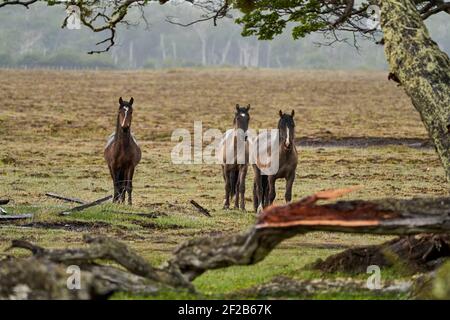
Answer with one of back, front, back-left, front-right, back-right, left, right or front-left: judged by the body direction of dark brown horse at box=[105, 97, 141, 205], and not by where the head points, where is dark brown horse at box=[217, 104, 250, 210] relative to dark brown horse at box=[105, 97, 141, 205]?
left

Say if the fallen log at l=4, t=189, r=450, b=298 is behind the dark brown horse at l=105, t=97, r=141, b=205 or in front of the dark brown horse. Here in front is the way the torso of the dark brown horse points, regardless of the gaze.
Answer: in front

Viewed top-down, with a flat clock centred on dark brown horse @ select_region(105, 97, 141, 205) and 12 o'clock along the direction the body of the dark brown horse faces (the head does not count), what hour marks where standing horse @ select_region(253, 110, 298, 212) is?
The standing horse is roughly at 10 o'clock from the dark brown horse.

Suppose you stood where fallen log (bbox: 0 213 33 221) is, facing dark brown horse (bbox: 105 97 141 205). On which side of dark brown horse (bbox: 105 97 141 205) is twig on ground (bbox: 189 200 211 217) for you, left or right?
right

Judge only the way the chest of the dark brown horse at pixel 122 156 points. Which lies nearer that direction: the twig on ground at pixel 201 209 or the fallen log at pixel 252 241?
the fallen log

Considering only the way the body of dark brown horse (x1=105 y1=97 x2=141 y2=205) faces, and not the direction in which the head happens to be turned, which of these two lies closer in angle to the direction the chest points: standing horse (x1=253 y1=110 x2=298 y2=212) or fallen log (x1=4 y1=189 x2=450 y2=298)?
the fallen log

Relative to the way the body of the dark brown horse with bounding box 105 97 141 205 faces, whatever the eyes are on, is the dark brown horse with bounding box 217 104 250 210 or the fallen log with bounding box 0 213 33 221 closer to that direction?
the fallen log

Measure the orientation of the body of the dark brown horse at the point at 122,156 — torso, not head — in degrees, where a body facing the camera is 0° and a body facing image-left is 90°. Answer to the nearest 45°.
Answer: approximately 0°

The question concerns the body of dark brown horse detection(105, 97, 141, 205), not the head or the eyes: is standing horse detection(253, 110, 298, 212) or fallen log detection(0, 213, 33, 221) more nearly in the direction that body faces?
the fallen log

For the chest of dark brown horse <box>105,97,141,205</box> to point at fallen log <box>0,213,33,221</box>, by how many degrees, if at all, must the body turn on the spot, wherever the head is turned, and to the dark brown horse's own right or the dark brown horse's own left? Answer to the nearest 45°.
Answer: approximately 45° to the dark brown horse's own right

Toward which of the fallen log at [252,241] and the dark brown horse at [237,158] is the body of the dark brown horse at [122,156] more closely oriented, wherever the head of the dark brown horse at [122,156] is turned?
the fallen log

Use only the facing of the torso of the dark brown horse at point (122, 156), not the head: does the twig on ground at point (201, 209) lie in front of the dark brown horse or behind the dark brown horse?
in front
